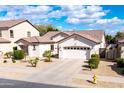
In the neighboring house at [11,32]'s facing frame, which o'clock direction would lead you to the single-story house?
The single-story house is roughly at 9 o'clock from the neighboring house.

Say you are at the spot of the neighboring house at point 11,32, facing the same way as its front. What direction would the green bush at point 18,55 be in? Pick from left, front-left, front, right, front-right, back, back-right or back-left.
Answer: front-left

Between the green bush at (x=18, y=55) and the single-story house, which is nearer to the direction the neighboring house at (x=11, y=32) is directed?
the green bush

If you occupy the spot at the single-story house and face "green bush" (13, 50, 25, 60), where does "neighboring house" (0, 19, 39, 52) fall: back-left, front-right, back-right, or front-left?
front-right

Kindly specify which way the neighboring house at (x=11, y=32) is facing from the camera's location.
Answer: facing the viewer and to the left of the viewer

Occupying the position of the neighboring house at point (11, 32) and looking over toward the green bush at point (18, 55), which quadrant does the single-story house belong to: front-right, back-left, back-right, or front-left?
front-left

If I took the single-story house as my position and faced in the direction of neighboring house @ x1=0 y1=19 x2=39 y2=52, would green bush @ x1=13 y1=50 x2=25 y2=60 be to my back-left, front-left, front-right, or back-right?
front-left
